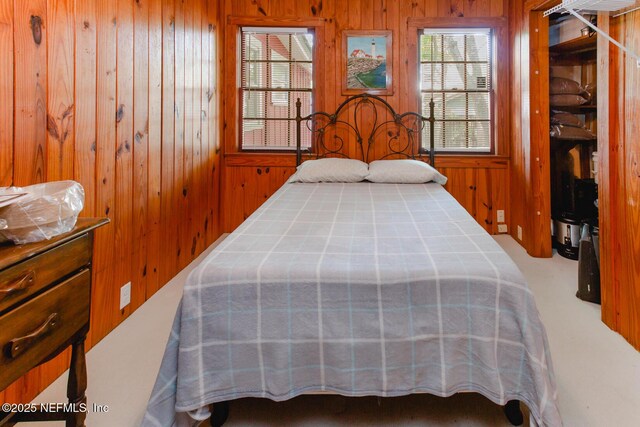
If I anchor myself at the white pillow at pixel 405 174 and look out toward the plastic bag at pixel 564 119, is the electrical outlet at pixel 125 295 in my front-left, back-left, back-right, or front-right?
back-right

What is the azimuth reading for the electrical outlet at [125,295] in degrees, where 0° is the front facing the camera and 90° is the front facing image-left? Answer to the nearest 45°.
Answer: approximately 315°

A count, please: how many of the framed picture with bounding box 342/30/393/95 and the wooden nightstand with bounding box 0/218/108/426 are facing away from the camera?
0
